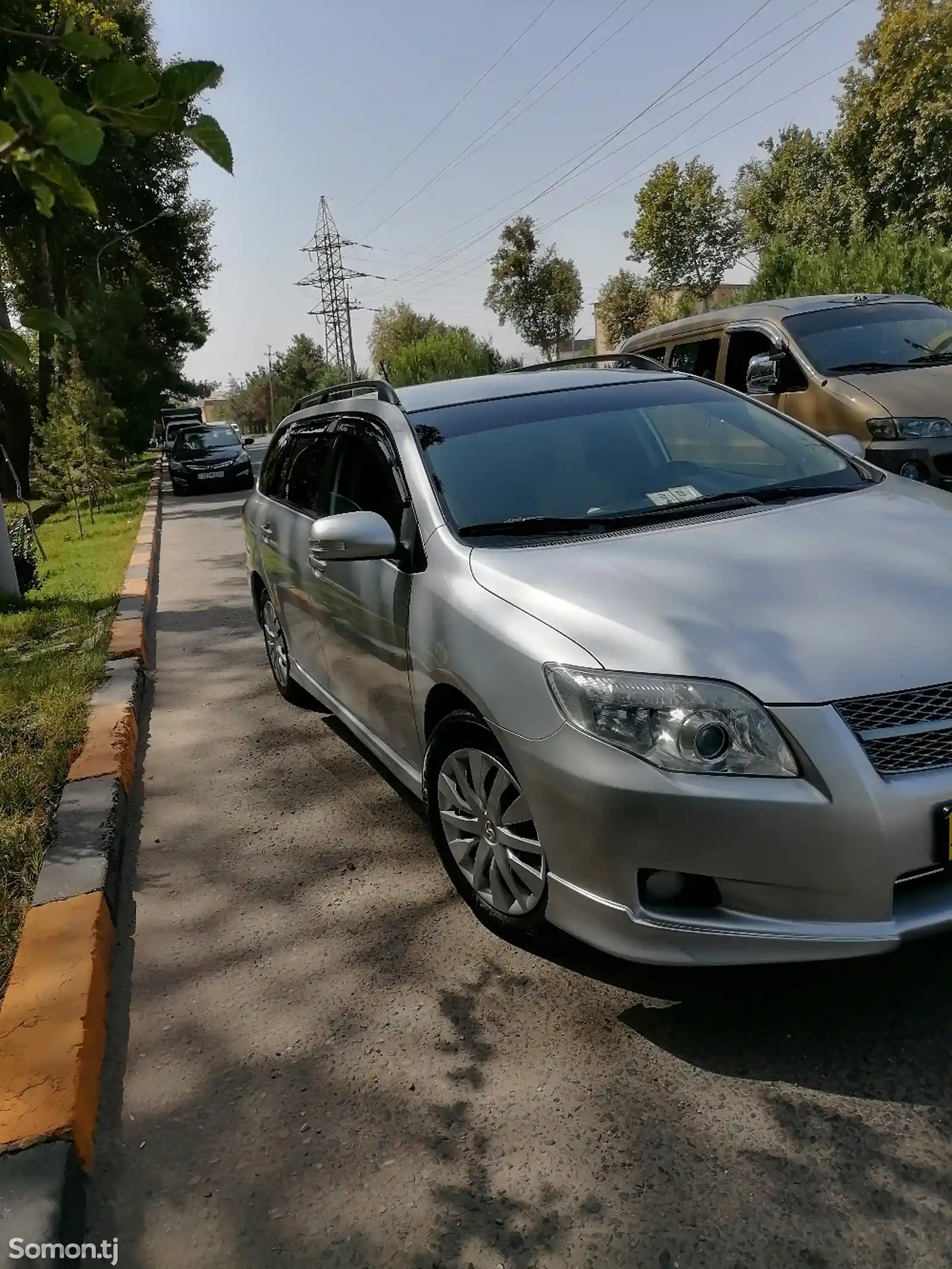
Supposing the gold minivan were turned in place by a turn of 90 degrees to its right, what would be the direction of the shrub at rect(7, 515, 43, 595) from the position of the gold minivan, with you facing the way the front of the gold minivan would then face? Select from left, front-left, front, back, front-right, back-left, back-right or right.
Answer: front-right

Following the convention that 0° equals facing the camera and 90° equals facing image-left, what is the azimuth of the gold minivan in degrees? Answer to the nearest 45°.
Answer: approximately 315°

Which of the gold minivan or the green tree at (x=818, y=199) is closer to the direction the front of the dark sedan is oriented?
the gold minivan

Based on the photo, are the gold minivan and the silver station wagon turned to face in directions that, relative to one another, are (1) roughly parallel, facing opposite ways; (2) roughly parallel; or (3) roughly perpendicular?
roughly parallel

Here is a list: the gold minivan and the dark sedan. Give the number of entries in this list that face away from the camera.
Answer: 0

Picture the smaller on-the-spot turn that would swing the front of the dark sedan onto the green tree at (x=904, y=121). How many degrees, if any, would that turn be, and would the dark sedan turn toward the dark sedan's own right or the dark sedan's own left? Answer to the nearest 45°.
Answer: approximately 90° to the dark sedan's own left

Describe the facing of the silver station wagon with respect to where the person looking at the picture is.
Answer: facing the viewer and to the right of the viewer

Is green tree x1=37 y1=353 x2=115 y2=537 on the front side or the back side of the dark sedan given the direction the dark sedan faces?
on the front side

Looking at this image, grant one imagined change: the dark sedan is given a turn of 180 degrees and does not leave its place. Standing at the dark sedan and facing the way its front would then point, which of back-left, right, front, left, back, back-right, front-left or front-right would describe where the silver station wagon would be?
back

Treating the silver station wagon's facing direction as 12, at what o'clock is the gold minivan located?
The gold minivan is roughly at 8 o'clock from the silver station wagon.

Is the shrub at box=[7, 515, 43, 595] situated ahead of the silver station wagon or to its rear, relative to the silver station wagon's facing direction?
to the rear

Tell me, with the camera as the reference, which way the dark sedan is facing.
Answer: facing the viewer

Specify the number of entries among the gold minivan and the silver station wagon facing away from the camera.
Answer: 0

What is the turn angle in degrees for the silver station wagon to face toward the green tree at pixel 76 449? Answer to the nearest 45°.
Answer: approximately 180°

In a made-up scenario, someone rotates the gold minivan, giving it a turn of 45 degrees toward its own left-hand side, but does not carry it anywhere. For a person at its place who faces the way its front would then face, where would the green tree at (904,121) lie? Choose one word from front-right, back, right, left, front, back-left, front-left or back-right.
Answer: left

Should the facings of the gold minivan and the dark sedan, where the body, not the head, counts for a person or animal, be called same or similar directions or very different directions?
same or similar directions

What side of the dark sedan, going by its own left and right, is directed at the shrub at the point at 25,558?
front

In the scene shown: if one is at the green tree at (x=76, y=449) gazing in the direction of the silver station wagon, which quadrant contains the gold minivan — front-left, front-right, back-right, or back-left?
front-left
